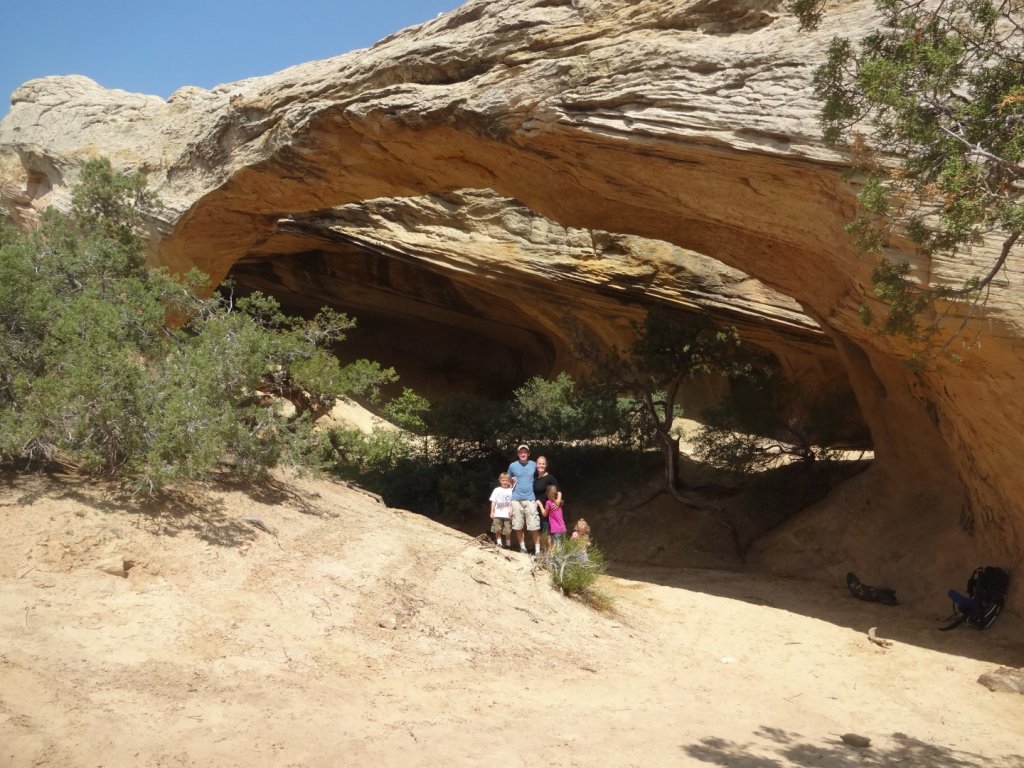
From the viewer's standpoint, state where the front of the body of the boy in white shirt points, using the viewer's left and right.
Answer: facing the viewer

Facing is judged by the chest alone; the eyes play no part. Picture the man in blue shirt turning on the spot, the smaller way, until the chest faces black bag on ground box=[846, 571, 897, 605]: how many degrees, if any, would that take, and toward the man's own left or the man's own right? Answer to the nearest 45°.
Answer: approximately 90° to the man's own left

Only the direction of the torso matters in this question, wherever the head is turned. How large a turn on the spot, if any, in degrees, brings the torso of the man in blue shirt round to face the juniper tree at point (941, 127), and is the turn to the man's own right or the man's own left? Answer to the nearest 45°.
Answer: approximately 45° to the man's own left

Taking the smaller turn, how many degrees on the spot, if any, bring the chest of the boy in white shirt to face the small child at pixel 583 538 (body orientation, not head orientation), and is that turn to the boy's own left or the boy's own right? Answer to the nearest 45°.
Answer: approximately 45° to the boy's own left

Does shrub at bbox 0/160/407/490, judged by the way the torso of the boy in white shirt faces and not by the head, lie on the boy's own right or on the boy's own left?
on the boy's own right

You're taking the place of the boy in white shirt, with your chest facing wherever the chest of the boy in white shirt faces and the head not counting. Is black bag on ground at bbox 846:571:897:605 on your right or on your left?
on your left

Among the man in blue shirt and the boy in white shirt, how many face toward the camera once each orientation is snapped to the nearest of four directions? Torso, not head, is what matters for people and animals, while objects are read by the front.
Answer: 2

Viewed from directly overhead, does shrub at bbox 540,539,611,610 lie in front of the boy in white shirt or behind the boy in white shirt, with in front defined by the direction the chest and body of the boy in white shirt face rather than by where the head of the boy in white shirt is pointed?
in front

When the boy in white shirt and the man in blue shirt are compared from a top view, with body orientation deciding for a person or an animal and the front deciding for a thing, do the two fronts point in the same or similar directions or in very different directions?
same or similar directions

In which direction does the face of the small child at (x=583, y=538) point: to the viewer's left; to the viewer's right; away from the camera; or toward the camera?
toward the camera

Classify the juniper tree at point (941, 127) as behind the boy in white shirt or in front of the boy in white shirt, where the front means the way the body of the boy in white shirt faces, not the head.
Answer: in front

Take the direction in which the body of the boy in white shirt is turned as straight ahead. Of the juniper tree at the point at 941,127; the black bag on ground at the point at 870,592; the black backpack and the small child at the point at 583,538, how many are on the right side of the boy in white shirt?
0

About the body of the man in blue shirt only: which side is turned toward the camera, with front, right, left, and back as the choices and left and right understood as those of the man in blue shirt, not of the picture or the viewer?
front
